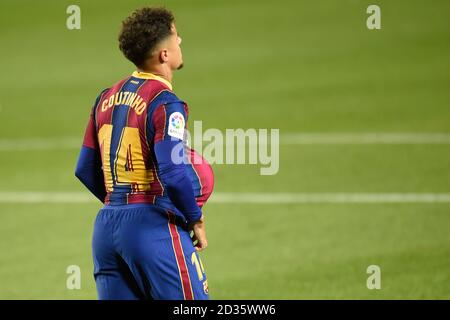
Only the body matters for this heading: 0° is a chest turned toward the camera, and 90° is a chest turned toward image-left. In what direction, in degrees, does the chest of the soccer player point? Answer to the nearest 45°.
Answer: approximately 225°

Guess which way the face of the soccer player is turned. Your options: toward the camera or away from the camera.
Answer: away from the camera
